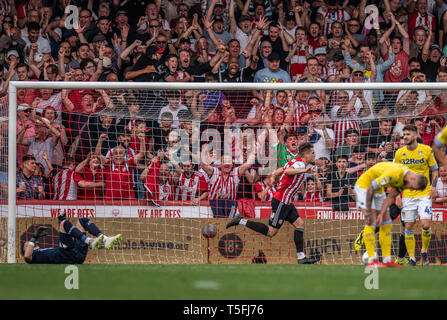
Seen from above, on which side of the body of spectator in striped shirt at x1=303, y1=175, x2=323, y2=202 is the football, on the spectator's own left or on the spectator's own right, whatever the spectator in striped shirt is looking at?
on the spectator's own right

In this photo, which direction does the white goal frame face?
toward the camera

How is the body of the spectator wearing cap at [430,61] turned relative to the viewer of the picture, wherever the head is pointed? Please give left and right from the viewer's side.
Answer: facing the viewer

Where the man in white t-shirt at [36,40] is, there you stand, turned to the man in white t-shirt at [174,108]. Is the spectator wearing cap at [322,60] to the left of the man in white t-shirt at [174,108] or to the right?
left

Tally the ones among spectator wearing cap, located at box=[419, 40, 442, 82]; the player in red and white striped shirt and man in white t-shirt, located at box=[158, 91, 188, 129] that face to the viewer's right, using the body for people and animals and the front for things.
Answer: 1

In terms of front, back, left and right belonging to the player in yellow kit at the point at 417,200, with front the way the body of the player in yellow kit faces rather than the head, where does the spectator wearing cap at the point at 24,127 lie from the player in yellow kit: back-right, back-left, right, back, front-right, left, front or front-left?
right

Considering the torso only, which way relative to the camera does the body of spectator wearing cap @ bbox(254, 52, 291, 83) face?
toward the camera

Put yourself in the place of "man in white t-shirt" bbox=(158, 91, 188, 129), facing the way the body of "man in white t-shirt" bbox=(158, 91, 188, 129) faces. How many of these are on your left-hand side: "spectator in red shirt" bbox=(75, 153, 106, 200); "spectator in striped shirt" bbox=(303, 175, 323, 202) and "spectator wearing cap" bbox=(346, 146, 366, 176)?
2

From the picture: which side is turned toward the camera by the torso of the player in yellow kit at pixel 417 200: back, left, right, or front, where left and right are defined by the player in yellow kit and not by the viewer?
front

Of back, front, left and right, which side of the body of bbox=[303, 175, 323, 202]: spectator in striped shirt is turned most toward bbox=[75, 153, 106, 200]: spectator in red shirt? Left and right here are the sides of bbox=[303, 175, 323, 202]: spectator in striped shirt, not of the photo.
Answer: right
